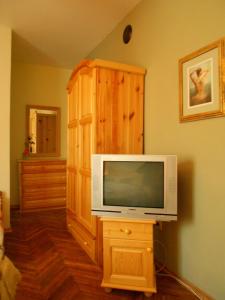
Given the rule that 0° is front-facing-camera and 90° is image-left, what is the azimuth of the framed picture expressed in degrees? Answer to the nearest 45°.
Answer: approximately 45°

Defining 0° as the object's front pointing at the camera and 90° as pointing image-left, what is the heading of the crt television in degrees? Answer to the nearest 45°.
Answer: approximately 0°

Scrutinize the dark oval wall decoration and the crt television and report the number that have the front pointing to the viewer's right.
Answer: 0

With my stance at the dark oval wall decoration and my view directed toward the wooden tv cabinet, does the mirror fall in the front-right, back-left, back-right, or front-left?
back-right

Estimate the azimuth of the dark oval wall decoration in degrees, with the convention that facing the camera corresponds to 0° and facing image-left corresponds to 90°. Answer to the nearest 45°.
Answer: approximately 45°

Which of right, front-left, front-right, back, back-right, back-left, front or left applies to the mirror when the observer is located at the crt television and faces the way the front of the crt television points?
back-right

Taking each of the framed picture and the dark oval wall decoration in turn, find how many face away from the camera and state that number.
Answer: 0
